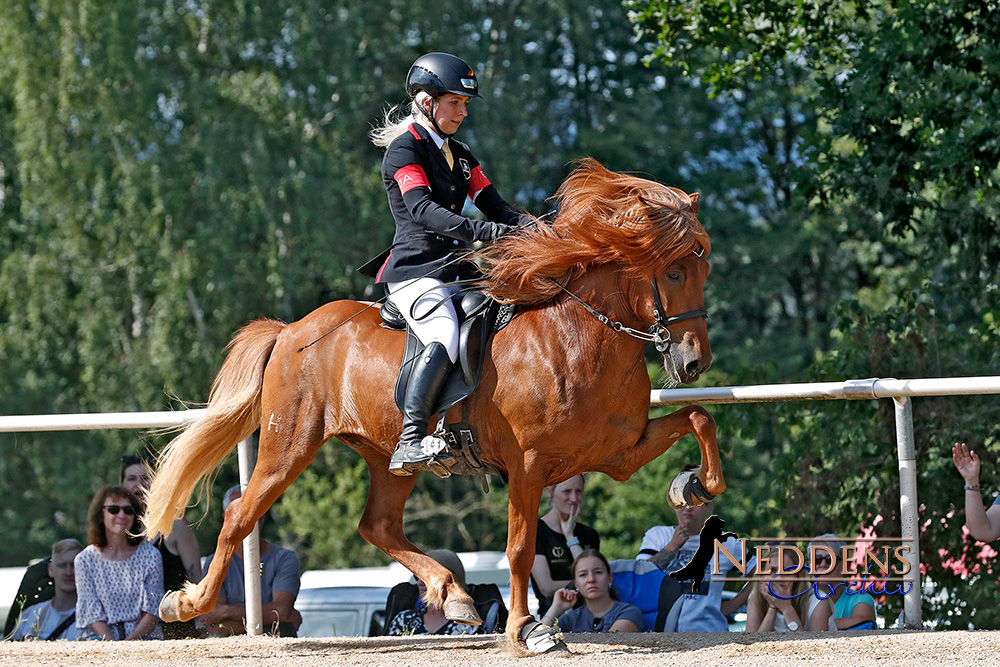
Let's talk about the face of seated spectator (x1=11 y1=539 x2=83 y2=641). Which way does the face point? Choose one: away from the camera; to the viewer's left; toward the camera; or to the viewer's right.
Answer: toward the camera

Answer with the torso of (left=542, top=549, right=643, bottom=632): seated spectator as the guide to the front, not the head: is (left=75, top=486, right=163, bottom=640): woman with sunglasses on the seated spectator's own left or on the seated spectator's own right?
on the seated spectator's own right

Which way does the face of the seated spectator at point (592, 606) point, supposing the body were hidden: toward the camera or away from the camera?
toward the camera

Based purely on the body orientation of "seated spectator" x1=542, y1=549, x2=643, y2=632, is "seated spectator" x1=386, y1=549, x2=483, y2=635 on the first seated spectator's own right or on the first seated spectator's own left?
on the first seated spectator's own right

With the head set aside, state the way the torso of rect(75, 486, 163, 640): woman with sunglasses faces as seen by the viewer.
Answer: toward the camera

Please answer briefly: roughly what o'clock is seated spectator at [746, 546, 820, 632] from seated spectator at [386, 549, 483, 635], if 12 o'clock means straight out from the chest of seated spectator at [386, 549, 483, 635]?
seated spectator at [746, 546, 820, 632] is roughly at 10 o'clock from seated spectator at [386, 549, 483, 635].

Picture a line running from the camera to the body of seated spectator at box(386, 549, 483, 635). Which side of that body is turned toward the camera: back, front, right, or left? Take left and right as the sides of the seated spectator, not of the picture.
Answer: front

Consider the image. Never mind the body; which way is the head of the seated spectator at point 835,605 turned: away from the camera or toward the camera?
toward the camera

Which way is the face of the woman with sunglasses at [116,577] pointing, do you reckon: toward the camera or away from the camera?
toward the camera

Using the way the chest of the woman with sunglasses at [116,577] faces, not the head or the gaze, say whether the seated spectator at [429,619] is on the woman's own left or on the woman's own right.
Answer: on the woman's own left

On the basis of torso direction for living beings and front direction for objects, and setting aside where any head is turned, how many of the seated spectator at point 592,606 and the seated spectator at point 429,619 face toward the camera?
2

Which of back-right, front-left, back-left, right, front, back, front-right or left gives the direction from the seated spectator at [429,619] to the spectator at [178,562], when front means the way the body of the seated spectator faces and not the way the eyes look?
right

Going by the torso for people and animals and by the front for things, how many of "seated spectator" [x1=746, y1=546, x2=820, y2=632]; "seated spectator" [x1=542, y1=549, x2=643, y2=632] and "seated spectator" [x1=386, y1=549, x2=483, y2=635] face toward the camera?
3

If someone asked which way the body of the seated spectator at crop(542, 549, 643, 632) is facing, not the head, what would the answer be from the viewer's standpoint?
toward the camera
